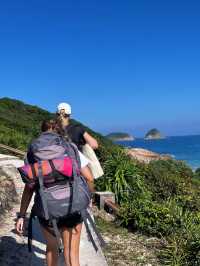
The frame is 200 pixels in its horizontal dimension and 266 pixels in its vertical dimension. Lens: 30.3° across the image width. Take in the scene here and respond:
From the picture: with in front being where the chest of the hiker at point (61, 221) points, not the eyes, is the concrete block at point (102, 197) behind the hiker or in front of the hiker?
in front

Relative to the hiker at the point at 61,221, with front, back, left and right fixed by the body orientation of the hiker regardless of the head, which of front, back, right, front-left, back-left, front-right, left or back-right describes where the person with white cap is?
front

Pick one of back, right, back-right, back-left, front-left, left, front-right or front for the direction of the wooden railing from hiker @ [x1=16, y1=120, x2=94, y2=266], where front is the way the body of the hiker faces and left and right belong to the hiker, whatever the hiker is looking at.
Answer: front

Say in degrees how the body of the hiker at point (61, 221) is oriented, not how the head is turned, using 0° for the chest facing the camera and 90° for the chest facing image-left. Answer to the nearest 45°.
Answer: approximately 180°
